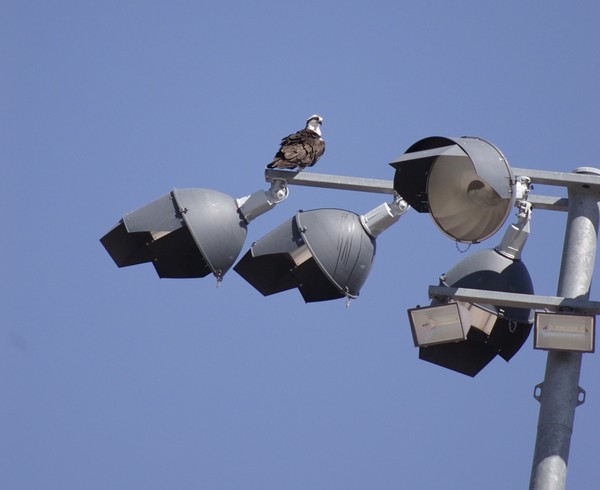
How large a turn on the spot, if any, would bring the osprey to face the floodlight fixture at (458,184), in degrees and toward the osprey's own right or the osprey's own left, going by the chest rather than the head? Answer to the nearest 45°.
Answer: approximately 45° to the osprey's own right

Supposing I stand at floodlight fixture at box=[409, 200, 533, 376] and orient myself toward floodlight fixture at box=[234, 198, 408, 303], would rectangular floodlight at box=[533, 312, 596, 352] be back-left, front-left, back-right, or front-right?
back-left

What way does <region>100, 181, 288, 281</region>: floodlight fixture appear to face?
to the viewer's left

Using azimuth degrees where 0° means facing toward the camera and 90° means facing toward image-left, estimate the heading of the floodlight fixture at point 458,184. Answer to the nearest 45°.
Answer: approximately 45°

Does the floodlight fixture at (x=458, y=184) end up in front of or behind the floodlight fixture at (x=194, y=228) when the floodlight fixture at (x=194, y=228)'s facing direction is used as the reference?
behind

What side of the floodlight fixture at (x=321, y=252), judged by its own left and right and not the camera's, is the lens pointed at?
left

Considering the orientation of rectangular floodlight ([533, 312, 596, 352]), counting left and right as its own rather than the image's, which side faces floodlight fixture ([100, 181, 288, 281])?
right

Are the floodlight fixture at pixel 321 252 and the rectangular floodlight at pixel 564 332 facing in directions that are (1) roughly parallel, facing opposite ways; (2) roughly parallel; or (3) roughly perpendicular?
roughly perpendicular

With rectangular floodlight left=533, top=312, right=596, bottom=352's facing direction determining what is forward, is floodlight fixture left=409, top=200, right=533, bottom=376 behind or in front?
behind
